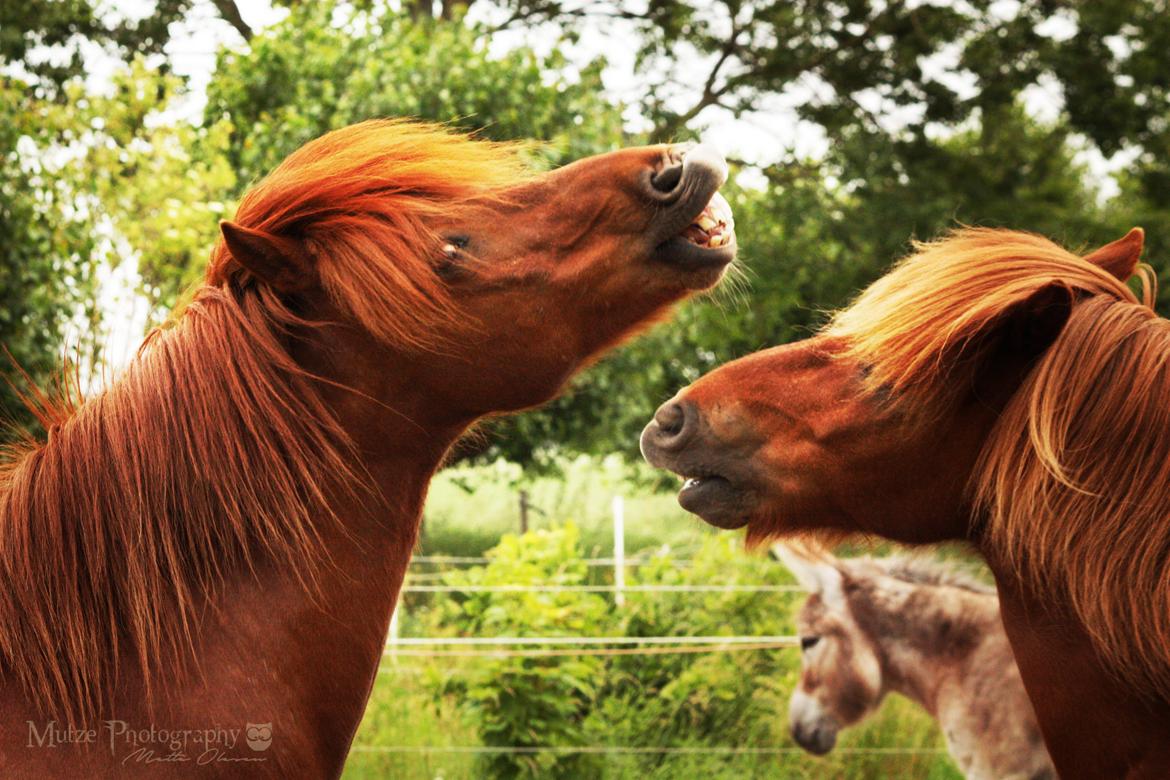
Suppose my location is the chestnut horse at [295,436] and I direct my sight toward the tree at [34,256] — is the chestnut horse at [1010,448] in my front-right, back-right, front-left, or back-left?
back-right

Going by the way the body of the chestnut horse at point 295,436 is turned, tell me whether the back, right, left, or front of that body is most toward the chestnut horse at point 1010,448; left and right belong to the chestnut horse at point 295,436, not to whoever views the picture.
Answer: front

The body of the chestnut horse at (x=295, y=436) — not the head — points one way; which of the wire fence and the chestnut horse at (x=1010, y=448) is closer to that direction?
the chestnut horse

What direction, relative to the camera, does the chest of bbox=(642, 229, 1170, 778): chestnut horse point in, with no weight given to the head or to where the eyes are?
to the viewer's left

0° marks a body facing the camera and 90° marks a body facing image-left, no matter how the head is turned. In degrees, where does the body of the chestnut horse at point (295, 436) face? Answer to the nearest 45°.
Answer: approximately 270°

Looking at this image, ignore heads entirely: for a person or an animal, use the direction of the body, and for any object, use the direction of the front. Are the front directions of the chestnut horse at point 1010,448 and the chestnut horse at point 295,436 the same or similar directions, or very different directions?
very different directions

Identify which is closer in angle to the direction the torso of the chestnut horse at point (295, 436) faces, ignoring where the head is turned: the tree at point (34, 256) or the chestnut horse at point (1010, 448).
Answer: the chestnut horse

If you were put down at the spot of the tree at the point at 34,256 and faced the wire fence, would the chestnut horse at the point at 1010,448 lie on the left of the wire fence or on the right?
right

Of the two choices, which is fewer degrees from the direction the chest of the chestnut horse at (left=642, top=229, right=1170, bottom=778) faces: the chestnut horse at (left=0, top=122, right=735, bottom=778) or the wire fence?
the chestnut horse
